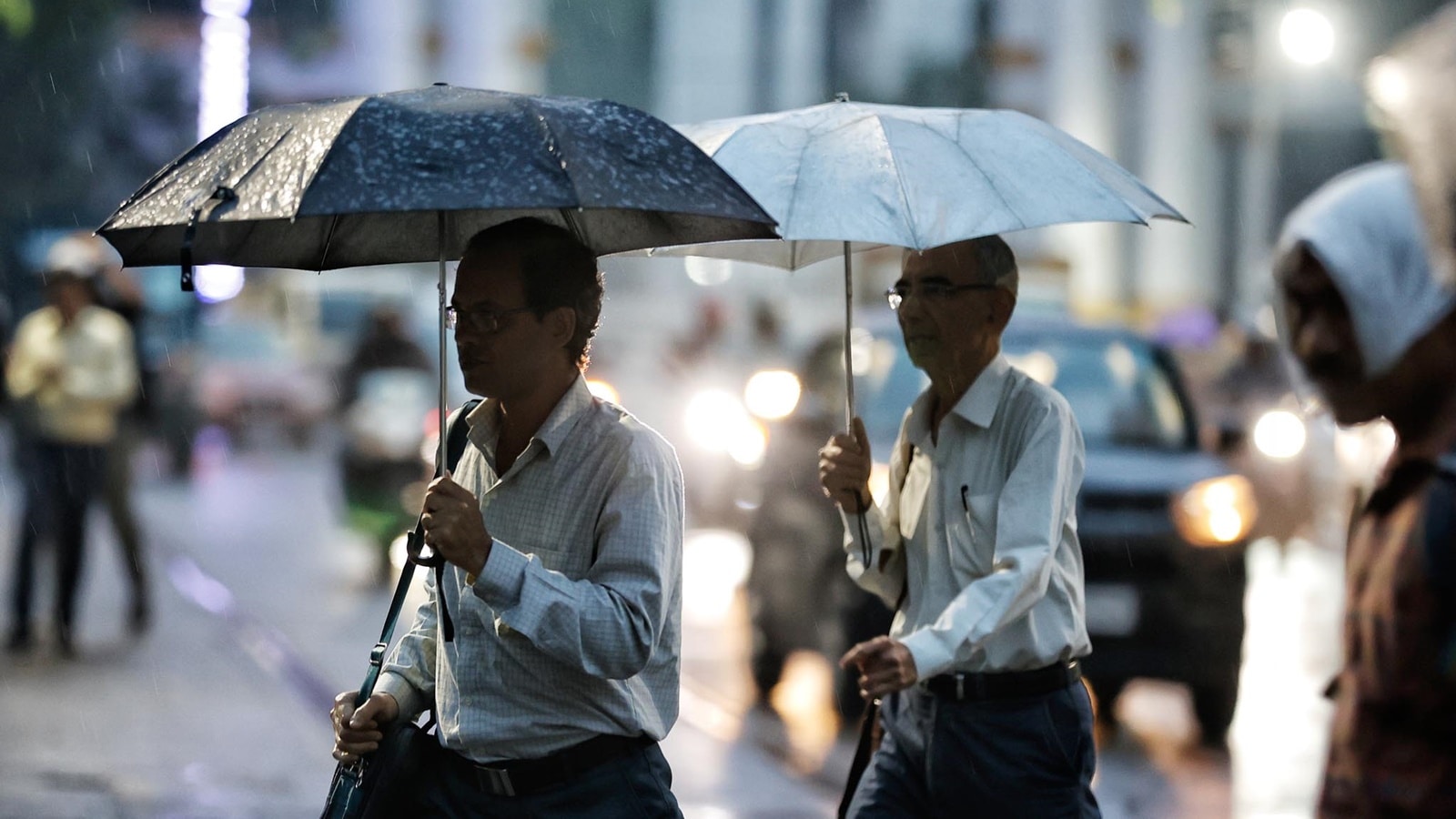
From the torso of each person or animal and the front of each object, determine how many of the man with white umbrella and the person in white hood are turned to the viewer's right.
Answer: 0

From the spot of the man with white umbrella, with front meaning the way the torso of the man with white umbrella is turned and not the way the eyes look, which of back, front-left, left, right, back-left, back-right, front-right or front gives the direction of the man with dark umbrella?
front

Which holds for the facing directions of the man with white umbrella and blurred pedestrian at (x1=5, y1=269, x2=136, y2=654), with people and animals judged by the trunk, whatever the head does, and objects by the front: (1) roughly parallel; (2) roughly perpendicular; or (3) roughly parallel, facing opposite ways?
roughly perpendicular

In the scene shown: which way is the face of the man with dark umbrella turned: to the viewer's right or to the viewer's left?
to the viewer's left

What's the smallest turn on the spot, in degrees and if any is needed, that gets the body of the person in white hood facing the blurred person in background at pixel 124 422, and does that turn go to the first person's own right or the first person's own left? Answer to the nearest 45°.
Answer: approximately 90° to the first person's own right

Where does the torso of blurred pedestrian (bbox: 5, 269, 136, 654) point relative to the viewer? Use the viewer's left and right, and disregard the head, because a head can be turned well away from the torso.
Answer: facing the viewer

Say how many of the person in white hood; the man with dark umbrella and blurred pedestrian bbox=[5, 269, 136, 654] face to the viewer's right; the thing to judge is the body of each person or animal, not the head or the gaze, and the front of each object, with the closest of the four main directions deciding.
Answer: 0

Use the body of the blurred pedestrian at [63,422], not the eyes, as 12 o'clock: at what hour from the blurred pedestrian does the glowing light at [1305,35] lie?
The glowing light is roughly at 8 o'clock from the blurred pedestrian.

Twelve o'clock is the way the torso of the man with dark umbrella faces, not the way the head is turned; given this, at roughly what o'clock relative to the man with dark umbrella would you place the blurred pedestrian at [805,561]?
The blurred pedestrian is roughly at 5 o'clock from the man with dark umbrella.

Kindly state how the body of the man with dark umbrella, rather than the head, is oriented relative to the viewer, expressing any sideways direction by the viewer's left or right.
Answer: facing the viewer and to the left of the viewer

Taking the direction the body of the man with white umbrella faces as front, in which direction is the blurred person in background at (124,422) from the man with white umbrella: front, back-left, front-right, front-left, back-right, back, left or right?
right

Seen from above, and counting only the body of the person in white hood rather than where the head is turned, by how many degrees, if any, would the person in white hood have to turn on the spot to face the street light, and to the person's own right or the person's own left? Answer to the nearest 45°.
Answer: approximately 135° to the person's own right
